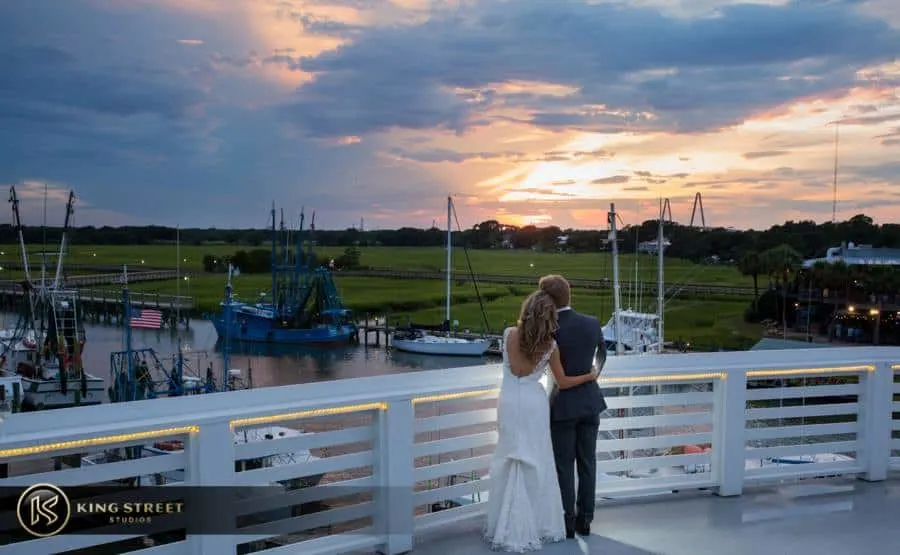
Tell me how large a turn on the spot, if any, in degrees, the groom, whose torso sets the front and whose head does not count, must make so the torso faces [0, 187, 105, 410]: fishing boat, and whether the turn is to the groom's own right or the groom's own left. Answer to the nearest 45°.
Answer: approximately 45° to the groom's own left

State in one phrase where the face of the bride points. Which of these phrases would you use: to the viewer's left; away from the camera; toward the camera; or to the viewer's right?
away from the camera

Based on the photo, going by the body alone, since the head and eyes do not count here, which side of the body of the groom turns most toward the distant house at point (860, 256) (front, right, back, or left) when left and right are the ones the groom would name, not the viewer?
front

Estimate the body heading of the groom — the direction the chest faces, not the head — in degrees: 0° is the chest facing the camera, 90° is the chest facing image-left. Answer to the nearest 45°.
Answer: approximately 180°

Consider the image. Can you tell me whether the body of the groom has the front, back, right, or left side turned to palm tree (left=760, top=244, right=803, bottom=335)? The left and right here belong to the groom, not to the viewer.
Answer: front

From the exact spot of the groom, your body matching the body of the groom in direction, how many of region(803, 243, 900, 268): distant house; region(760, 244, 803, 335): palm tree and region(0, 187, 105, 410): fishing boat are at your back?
0
